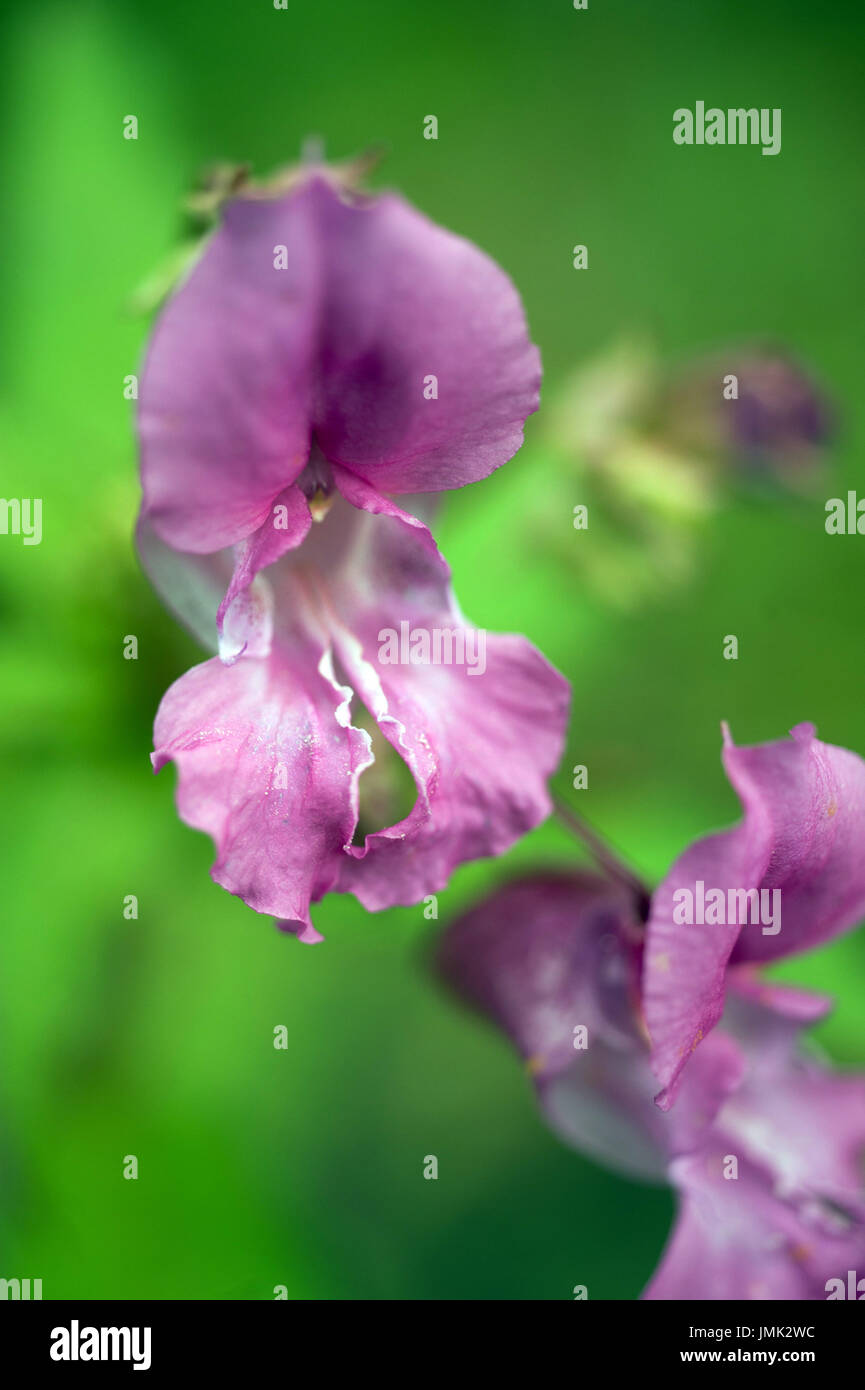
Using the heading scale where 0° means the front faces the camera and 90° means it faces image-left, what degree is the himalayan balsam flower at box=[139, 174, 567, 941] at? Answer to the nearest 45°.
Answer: approximately 0°
